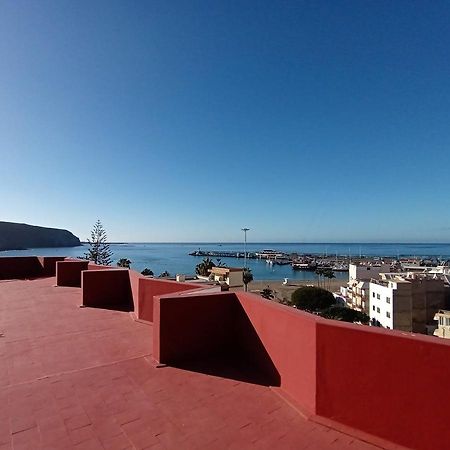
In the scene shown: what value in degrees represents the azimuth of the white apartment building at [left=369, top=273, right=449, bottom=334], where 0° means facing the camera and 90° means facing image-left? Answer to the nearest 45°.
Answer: approximately 45°

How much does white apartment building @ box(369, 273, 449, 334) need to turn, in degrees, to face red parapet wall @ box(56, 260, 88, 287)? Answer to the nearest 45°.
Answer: approximately 45° to its left

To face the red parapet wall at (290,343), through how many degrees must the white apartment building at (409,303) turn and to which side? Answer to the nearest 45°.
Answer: approximately 45° to its left

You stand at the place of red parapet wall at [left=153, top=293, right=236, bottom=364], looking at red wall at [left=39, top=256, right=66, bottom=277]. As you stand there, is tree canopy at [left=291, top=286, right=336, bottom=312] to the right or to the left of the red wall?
right
